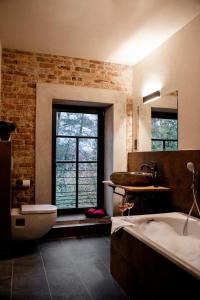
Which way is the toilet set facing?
to the viewer's right

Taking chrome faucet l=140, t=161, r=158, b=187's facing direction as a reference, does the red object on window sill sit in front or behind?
in front

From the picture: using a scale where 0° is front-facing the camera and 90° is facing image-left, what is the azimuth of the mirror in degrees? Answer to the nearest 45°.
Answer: approximately 45°

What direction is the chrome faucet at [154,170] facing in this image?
to the viewer's left

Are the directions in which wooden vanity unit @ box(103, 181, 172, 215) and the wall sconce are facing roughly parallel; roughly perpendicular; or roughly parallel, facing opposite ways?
roughly parallel

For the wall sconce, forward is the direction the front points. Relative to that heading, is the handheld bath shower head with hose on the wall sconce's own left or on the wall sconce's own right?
on the wall sconce's own left

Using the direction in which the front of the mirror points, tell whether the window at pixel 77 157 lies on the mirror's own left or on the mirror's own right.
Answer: on the mirror's own right

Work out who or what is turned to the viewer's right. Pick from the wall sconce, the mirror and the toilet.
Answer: the toilet

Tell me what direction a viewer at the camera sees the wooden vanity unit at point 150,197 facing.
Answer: facing the viewer and to the left of the viewer

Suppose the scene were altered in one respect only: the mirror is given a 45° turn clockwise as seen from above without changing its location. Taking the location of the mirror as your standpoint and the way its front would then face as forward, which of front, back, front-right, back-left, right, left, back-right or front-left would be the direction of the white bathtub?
left

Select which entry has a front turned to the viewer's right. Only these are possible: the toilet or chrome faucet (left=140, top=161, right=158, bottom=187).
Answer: the toilet

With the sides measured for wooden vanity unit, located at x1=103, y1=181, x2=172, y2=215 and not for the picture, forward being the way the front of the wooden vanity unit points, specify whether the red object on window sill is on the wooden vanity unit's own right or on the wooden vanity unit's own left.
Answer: on the wooden vanity unit's own right

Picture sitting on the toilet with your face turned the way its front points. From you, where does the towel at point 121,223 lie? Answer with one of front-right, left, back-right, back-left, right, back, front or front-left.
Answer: front-right

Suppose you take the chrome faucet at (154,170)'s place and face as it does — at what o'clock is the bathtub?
The bathtub is roughly at 9 o'clock from the chrome faucet.

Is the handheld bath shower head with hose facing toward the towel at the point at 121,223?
yes
